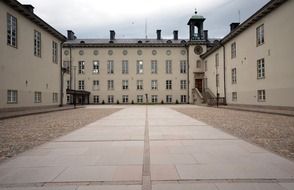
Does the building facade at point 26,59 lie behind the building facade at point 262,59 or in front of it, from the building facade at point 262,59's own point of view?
in front

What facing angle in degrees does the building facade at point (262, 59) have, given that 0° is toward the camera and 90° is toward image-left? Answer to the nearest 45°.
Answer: approximately 45°

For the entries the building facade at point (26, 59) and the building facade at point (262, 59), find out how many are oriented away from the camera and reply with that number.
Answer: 0

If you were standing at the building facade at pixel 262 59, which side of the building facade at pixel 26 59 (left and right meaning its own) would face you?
front

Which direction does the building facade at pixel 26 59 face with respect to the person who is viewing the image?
facing the viewer and to the right of the viewer
